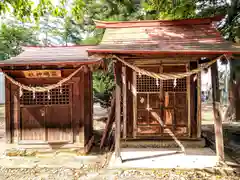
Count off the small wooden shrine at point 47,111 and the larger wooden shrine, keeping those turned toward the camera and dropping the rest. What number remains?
2

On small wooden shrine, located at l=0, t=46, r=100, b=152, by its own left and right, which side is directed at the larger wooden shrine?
left

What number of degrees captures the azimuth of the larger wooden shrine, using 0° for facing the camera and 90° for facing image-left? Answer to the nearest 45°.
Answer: approximately 0°

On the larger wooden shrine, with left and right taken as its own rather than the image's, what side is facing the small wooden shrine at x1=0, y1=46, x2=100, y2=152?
right
